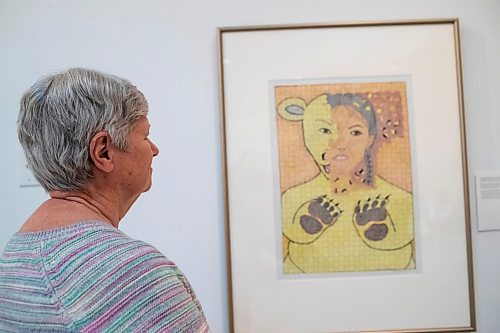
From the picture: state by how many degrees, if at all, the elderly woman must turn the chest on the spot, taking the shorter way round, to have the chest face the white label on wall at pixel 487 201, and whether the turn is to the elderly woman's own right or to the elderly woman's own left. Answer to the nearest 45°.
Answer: approximately 45° to the elderly woman's own right

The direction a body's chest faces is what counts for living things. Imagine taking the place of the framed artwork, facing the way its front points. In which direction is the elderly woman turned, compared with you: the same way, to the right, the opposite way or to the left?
the opposite way

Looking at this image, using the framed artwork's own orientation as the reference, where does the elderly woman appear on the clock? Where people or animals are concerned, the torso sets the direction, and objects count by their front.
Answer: The elderly woman is roughly at 1 o'clock from the framed artwork.

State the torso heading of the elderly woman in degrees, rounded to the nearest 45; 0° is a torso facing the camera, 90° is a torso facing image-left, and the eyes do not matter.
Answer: approximately 225°

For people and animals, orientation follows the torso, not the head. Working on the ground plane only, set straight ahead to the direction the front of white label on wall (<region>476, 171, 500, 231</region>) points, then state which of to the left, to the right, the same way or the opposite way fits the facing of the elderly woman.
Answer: the opposite way

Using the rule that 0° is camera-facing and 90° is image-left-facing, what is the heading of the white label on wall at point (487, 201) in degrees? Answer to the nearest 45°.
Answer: approximately 0°

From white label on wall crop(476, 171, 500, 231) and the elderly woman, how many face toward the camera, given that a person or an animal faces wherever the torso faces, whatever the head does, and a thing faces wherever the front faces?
1

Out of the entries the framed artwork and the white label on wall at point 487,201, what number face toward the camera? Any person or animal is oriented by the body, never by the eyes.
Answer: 2

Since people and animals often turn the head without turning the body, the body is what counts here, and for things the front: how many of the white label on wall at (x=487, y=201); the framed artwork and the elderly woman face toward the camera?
2

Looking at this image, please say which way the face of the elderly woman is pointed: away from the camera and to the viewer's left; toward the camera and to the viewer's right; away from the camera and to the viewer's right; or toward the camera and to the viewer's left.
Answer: away from the camera and to the viewer's right

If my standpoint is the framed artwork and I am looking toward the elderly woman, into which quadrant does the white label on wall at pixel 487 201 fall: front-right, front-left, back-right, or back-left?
back-left
